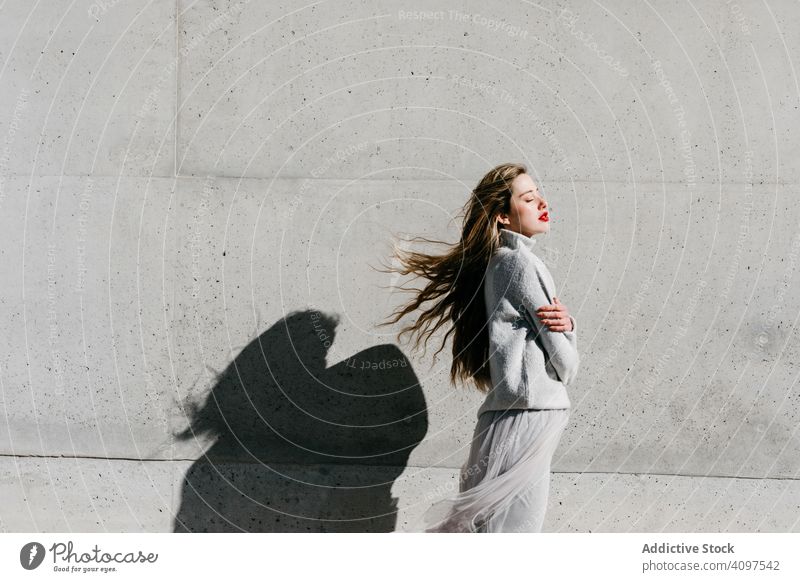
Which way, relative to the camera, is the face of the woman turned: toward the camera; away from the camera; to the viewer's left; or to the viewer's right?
to the viewer's right

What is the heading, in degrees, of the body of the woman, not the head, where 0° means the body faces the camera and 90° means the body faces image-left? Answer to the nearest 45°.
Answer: approximately 270°
